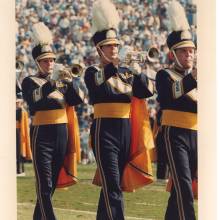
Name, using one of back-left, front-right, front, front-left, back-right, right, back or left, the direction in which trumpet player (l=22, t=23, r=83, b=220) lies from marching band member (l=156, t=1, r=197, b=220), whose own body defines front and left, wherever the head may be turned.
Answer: back-right

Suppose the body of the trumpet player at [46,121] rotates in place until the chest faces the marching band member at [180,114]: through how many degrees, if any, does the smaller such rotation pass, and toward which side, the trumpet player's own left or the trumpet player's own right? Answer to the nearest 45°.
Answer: approximately 45° to the trumpet player's own left

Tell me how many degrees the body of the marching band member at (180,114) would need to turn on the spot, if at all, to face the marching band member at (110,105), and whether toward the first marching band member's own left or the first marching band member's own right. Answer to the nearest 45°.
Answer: approximately 135° to the first marching band member's own right

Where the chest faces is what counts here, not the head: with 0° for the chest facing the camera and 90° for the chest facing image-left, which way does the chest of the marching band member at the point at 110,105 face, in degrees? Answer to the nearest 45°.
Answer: approximately 315°

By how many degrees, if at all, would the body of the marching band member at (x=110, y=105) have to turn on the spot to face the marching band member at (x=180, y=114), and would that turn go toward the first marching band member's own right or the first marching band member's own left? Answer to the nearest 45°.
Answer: approximately 45° to the first marching band member's own left

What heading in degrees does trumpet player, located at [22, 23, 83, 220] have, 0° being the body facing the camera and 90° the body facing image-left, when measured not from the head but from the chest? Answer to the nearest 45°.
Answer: approximately 315°
